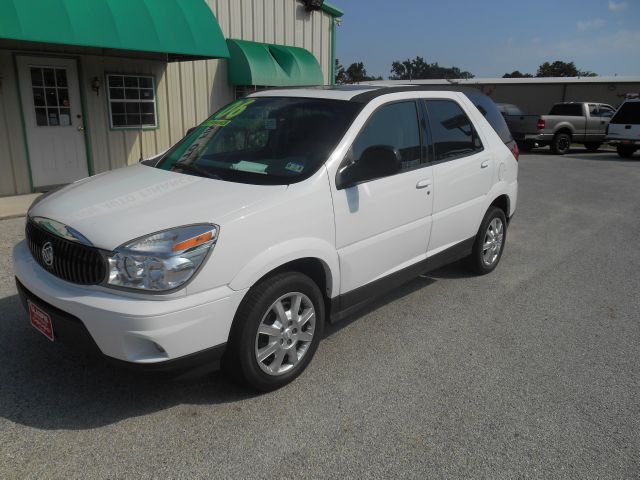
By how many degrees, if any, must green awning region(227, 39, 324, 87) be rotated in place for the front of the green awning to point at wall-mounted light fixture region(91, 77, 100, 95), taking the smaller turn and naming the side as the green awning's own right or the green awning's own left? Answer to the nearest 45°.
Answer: approximately 90° to the green awning's own right

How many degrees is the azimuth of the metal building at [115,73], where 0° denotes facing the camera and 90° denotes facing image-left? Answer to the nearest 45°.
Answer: approximately 315°

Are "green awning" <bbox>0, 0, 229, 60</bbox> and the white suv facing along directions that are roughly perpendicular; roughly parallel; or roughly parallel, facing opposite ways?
roughly perpendicular

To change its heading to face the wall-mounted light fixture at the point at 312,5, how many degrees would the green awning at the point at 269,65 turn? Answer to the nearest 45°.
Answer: approximately 90° to its left

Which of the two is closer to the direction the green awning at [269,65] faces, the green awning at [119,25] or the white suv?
the white suv

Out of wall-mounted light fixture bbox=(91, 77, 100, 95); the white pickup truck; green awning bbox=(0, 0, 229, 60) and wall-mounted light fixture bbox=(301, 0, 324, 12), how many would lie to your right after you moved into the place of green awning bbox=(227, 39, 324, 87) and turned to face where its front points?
2

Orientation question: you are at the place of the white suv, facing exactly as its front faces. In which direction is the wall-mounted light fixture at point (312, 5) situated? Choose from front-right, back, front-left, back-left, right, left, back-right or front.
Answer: back-right

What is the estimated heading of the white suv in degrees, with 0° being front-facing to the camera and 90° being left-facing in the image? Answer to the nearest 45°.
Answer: approximately 45°

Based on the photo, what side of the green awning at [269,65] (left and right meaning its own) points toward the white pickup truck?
left

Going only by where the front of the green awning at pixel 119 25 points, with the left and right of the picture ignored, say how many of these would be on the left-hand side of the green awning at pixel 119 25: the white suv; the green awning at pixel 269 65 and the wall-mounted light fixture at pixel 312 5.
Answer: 2

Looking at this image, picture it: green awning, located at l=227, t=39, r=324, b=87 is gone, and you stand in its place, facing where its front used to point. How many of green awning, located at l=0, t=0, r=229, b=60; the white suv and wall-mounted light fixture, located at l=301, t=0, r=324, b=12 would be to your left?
1

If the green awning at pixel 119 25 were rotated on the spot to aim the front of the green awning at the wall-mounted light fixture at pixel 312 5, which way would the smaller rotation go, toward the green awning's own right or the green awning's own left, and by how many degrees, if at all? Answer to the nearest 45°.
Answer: approximately 90° to the green awning's own left

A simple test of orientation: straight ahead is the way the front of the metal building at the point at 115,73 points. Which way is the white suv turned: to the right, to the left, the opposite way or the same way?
to the right
